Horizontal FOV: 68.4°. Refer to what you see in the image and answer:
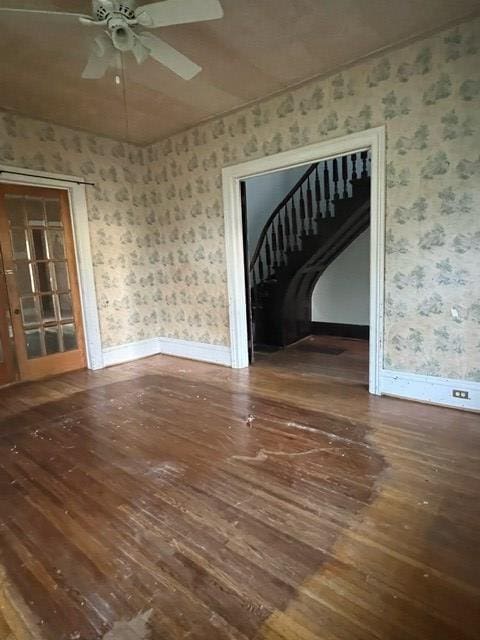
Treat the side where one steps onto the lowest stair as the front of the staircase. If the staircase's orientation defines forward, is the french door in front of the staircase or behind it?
in front

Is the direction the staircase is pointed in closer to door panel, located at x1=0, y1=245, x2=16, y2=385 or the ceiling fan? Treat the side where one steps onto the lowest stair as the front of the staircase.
the door panel

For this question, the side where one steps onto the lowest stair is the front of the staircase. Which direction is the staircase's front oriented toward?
to the viewer's left

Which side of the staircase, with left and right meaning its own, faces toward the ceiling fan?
left

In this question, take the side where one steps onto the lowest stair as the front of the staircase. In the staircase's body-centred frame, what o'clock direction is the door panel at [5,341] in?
The door panel is roughly at 11 o'clock from the staircase.

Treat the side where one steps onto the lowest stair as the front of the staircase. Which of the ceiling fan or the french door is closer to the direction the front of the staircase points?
the french door
